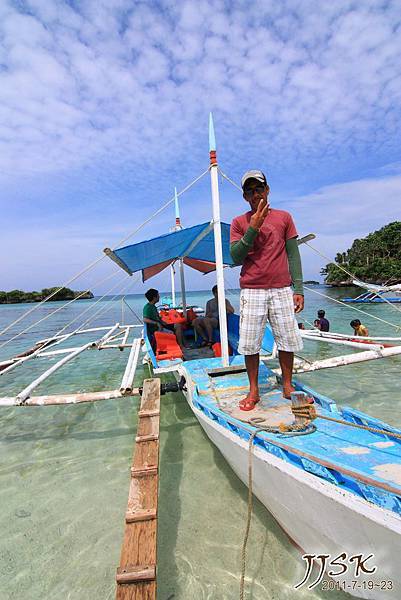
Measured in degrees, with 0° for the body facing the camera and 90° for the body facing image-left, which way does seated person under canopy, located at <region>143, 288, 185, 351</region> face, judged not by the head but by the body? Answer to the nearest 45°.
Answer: approximately 270°

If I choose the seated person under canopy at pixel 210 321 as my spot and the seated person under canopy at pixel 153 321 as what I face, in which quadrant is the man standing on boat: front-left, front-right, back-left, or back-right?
back-left

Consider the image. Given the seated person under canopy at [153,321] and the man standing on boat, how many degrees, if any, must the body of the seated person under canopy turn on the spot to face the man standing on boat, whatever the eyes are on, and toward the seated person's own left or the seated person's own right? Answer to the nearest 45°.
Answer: approximately 90° to the seated person's own right

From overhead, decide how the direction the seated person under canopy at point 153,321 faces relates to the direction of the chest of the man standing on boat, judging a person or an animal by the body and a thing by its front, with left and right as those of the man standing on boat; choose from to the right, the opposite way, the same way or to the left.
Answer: to the left

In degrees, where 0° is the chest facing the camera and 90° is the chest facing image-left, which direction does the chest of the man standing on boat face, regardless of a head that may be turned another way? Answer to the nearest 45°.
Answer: approximately 0°

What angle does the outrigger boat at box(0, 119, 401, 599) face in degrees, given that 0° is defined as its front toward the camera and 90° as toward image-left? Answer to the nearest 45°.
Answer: approximately 315°
